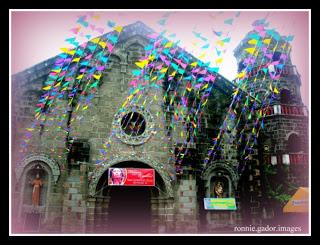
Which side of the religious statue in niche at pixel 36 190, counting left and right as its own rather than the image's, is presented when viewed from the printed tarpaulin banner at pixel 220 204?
left

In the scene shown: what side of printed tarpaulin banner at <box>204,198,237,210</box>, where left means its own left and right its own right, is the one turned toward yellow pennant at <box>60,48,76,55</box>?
right

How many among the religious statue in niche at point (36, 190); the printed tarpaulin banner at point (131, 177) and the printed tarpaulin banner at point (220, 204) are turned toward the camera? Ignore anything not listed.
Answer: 3

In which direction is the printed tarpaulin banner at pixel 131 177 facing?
toward the camera

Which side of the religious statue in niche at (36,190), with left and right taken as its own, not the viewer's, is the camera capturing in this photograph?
front

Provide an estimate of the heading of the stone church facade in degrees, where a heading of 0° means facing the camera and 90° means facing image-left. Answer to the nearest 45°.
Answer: approximately 0°
